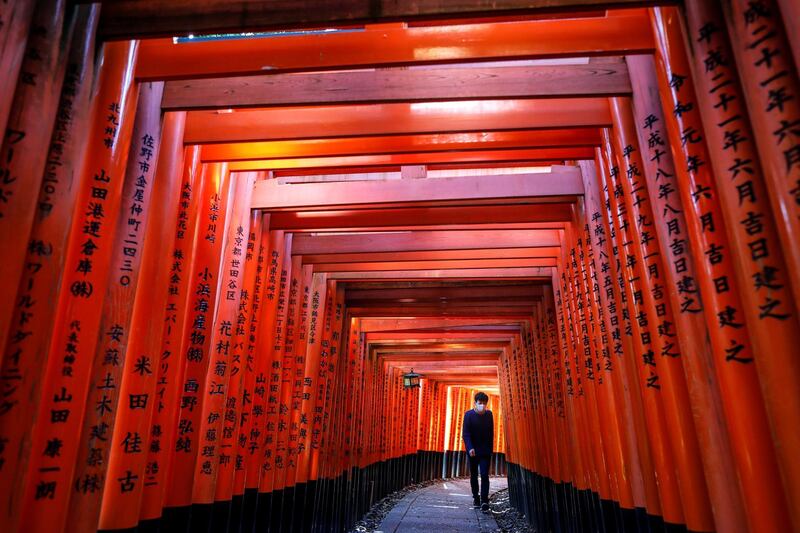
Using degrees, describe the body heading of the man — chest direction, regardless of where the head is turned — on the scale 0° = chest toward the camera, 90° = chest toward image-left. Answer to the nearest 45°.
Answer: approximately 0°

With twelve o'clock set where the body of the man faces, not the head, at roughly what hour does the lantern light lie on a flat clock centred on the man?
The lantern light is roughly at 5 o'clock from the man.
